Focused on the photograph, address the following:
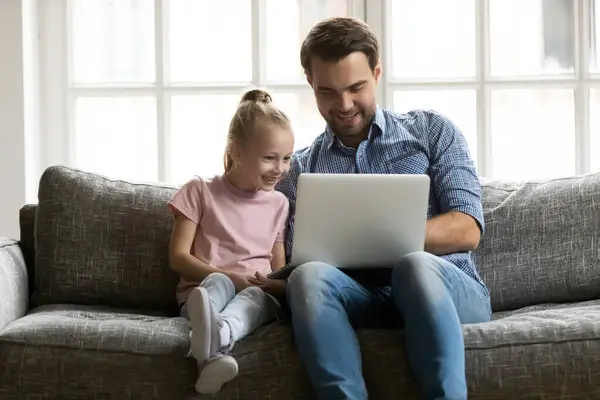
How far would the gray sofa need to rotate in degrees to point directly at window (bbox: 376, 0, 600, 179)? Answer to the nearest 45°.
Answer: approximately 135° to its left

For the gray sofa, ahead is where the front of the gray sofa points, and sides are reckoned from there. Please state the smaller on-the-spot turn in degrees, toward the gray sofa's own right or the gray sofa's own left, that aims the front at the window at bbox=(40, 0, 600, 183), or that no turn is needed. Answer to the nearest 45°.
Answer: approximately 180°

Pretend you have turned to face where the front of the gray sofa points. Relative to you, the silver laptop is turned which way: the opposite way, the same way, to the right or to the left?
the opposite way

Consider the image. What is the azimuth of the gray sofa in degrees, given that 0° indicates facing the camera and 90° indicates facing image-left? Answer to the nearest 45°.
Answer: approximately 0°

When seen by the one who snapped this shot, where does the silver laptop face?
facing away from the viewer
